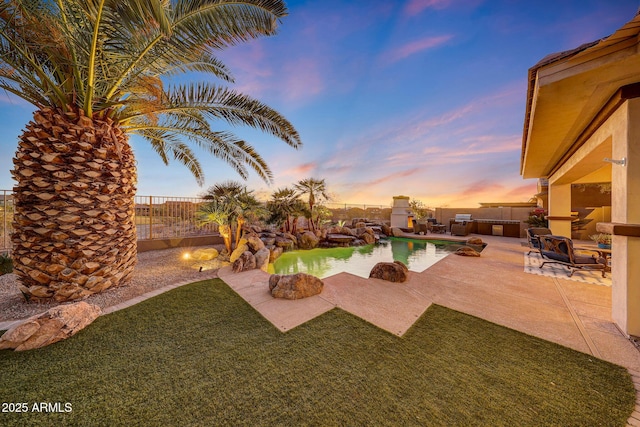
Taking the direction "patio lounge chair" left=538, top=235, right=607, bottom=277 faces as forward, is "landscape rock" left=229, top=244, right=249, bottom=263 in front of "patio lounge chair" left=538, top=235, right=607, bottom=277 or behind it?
behind

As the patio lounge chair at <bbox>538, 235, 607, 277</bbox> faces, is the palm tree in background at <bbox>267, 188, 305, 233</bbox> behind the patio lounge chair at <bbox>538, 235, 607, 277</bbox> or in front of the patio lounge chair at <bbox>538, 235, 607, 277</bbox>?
behind

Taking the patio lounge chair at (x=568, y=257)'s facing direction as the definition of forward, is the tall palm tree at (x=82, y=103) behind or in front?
behind

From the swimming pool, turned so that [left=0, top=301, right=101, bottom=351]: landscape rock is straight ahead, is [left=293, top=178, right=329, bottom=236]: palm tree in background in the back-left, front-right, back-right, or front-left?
back-right

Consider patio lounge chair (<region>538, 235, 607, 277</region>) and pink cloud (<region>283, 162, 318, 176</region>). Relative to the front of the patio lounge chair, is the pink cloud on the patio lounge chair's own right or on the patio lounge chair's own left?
on the patio lounge chair's own left

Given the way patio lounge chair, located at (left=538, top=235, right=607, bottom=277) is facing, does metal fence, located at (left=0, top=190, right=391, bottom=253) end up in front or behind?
behind
